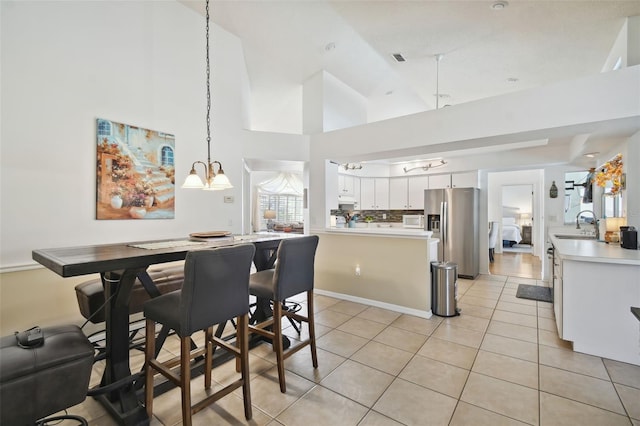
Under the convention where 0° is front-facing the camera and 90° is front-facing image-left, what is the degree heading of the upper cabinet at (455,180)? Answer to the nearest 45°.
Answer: approximately 0°

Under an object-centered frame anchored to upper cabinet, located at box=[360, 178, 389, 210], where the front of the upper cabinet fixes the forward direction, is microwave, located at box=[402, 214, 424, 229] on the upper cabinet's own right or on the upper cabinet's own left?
on the upper cabinet's own left

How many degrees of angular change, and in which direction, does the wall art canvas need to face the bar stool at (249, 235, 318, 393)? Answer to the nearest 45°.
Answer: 0° — it already faces it

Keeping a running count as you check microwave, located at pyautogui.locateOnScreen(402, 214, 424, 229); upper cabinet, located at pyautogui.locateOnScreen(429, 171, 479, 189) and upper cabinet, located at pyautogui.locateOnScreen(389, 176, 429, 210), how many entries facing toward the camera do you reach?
3

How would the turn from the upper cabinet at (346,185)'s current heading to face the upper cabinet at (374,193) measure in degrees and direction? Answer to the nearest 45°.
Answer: approximately 90° to its left

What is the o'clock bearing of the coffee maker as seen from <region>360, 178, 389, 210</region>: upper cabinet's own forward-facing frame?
The coffee maker is roughly at 11 o'clock from the upper cabinet.

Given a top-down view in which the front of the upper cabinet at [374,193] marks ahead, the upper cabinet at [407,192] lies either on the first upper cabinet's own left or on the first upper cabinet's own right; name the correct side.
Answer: on the first upper cabinet's own left

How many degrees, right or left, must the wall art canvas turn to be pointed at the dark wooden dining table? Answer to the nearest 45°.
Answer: approximately 45° to its right

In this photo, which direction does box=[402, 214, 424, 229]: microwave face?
toward the camera

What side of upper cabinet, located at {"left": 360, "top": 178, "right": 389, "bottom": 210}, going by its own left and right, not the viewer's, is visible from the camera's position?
front

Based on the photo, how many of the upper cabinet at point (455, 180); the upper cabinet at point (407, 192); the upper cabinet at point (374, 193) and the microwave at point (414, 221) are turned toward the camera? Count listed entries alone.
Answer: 4

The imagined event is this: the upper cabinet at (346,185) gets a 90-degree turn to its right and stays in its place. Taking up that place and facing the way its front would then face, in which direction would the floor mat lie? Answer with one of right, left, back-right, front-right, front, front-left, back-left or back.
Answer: left

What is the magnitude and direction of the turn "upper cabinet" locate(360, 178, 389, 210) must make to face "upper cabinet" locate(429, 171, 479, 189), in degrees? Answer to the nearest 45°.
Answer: approximately 45° to its left

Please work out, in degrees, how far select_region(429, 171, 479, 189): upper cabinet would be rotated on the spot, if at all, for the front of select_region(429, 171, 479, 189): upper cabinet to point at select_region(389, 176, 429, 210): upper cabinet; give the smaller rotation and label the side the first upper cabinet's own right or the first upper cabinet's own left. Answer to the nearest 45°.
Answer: approximately 90° to the first upper cabinet's own right

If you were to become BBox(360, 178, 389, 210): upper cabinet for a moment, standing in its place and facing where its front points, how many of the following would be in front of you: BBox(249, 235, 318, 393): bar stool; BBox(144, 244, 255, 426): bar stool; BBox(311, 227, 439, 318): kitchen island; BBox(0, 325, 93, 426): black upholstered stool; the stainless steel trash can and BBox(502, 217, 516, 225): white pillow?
5

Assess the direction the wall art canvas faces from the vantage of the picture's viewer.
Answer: facing the viewer and to the right of the viewer

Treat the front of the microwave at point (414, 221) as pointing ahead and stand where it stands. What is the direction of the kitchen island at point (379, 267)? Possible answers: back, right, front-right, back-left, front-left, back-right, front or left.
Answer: front
